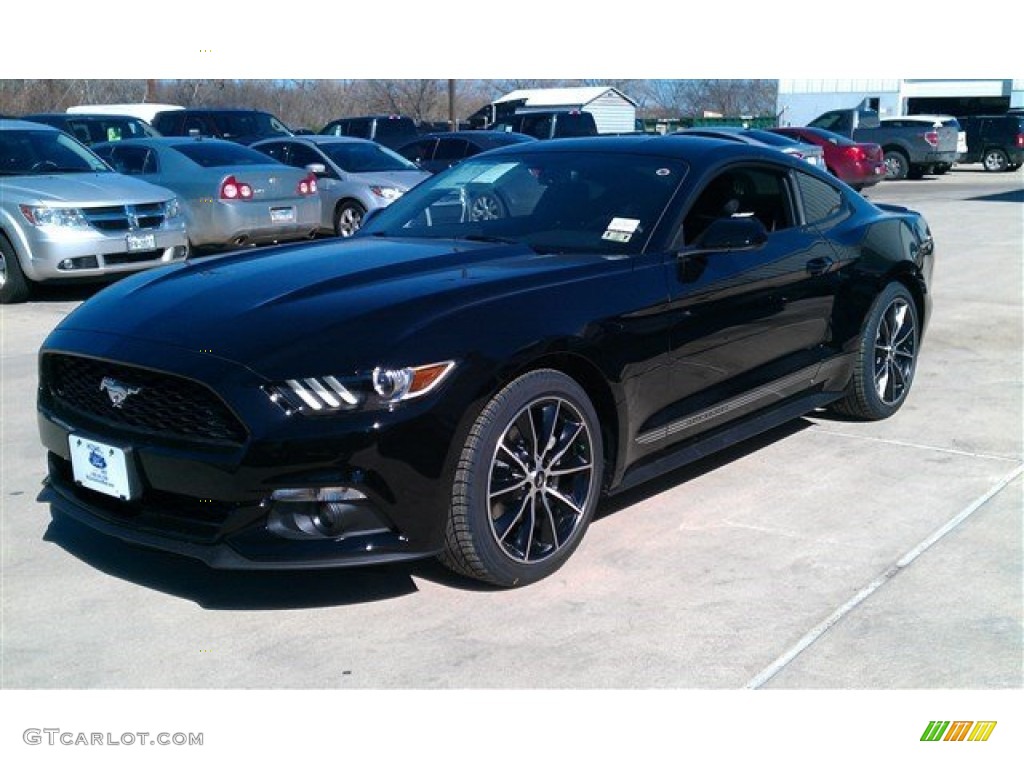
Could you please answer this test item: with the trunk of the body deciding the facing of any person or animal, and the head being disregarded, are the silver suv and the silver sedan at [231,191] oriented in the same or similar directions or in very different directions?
very different directions

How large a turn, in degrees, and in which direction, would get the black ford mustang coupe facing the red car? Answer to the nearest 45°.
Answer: approximately 135° to its right

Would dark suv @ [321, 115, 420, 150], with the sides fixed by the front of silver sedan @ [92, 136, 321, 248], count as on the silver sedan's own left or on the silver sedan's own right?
on the silver sedan's own right

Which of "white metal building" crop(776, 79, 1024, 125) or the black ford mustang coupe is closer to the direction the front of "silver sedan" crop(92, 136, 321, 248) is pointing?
the white metal building

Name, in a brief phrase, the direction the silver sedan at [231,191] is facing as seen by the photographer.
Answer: facing away from the viewer and to the left of the viewer

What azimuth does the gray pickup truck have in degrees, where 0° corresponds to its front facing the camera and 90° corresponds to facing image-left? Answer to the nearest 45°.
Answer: approximately 135°

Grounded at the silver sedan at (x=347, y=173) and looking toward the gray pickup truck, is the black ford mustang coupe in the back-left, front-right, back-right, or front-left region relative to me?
back-right

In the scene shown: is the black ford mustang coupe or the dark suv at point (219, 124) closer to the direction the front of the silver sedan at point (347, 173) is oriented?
the black ford mustang coupe

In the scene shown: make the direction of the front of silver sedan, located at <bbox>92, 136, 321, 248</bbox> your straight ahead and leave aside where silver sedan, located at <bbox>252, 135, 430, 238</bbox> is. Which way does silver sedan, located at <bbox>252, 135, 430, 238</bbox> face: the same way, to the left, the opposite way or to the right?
the opposite way

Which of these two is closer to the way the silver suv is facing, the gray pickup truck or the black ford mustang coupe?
the black ford mustang coupe

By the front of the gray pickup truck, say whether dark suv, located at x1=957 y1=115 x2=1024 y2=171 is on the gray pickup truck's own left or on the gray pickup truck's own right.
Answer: on the gray pickup truck's own right

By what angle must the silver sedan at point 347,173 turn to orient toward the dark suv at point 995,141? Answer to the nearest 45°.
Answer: approximately 90° to its left

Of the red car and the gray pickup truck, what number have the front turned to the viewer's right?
0

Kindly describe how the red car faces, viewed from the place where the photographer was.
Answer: facing away from the viewer and to the left of the viewer

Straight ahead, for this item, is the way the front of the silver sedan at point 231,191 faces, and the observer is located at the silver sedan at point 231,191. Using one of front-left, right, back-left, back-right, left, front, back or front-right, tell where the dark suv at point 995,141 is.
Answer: right
